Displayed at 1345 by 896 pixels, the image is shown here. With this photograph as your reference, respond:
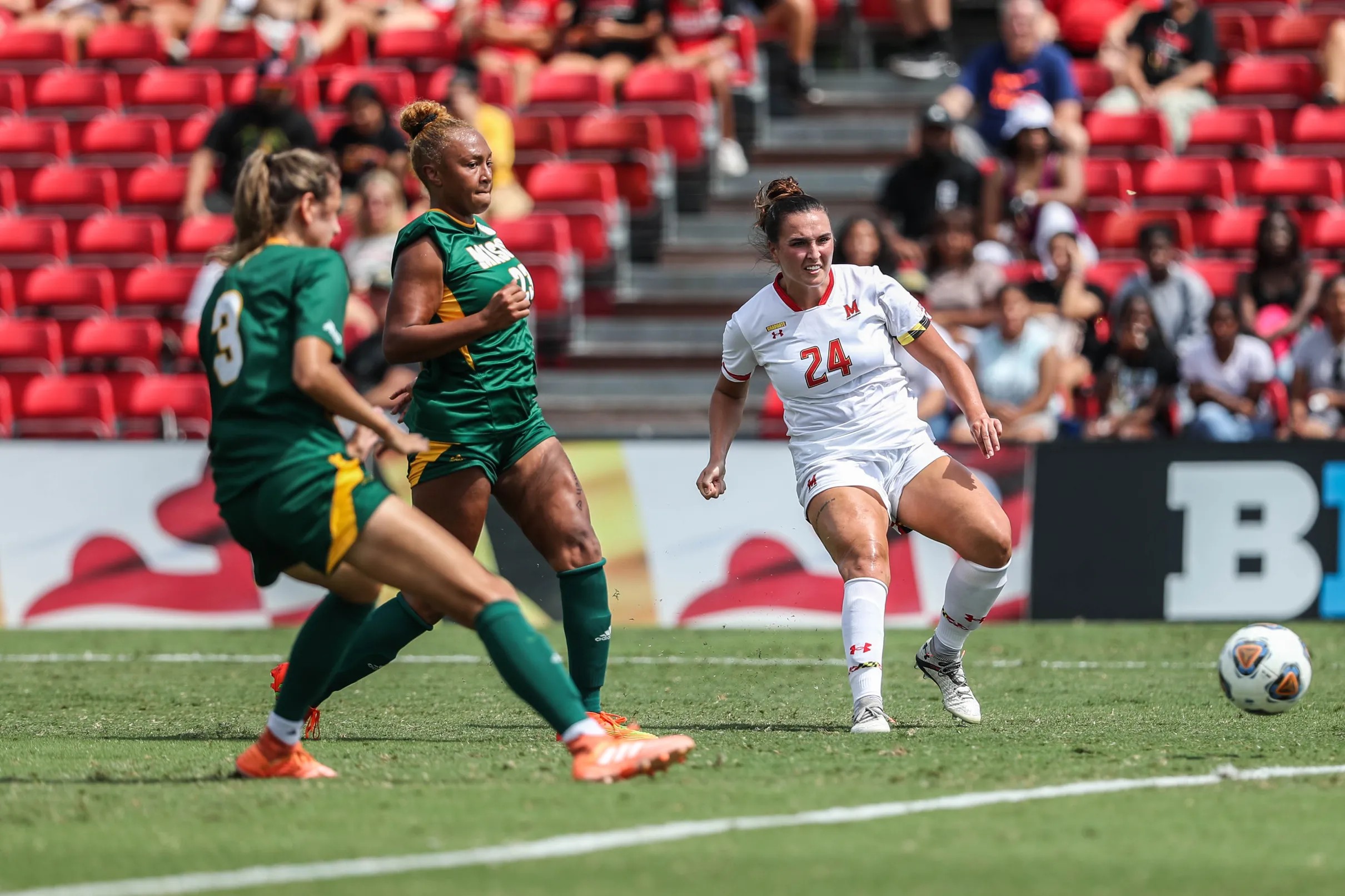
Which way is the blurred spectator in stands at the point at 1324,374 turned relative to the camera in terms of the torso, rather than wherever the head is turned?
toward the camera

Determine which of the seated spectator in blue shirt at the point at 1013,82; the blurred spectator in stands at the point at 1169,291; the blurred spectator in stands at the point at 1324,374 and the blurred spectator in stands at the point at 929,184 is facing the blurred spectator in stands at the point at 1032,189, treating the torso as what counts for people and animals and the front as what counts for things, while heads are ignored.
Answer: the seated spectator in blue shirt

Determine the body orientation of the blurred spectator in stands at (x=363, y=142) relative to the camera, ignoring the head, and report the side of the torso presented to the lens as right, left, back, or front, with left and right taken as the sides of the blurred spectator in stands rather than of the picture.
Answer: front

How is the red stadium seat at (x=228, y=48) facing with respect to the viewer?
toward the camera

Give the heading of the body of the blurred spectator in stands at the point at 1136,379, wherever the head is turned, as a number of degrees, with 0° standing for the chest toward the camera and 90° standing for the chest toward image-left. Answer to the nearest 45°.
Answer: approximately 0°

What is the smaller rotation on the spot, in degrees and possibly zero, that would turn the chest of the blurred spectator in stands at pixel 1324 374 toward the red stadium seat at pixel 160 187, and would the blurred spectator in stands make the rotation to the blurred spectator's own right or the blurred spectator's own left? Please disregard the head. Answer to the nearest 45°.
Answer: approximately 90° to the blurred spectator's own right

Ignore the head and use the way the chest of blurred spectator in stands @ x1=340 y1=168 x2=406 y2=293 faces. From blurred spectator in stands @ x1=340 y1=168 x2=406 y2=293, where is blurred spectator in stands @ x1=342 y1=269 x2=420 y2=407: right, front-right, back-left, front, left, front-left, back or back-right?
front
